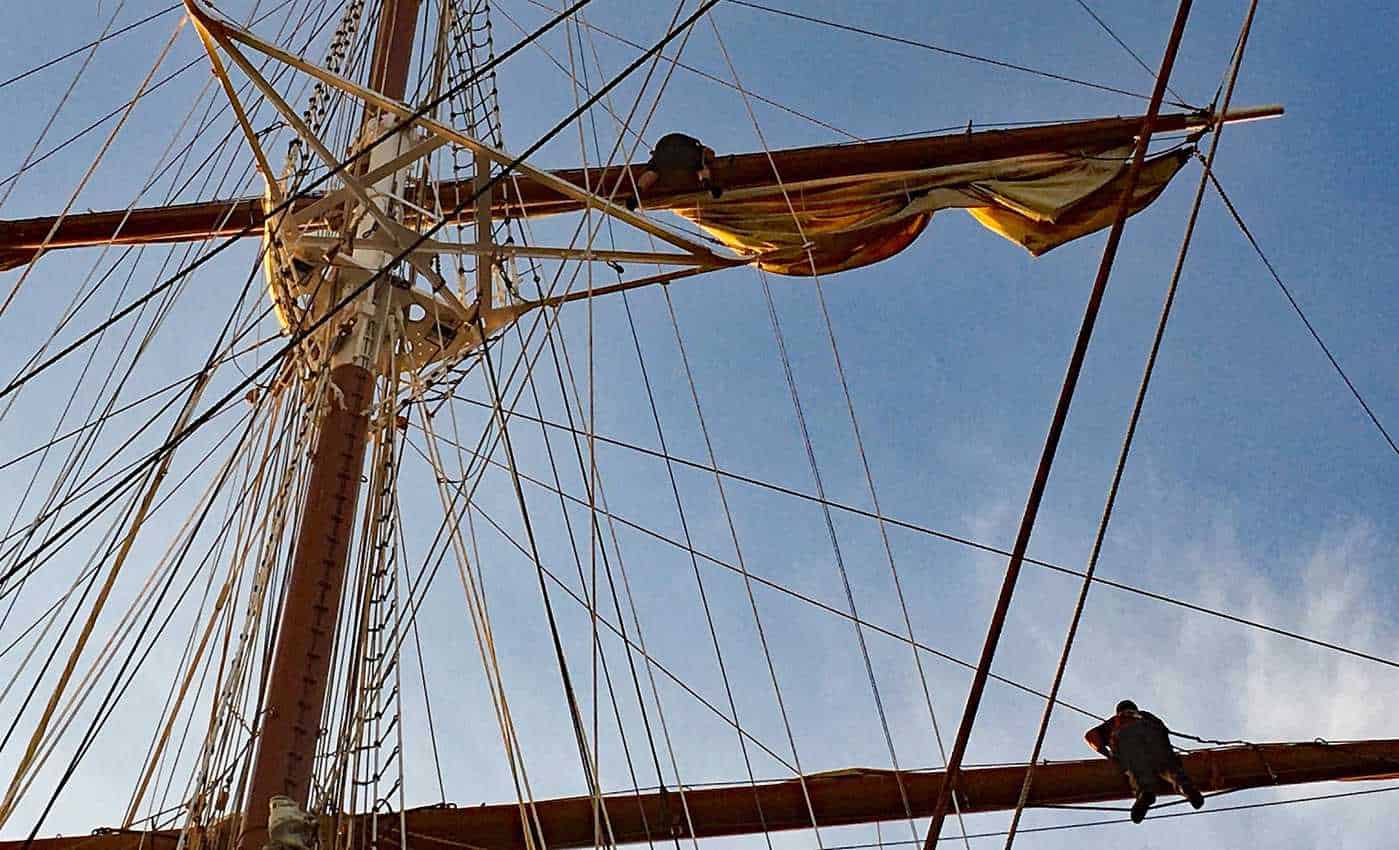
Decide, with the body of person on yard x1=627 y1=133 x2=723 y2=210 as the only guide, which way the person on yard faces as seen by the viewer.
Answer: away from the camera
